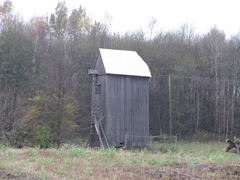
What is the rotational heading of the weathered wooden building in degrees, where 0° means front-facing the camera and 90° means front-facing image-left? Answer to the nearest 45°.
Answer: approximately 45°

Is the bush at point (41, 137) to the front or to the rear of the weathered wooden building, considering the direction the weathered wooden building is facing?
to the front
